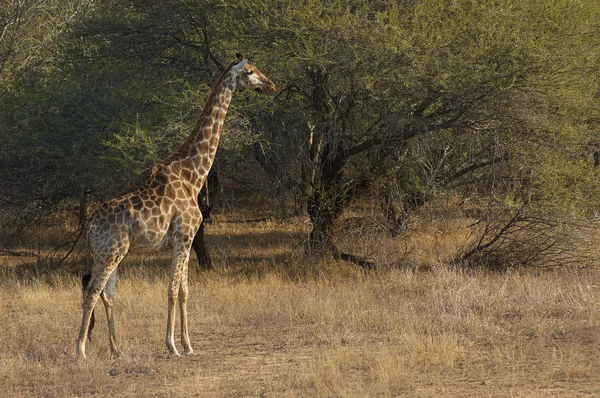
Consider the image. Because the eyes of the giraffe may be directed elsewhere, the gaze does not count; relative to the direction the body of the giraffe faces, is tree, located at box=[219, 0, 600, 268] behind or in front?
in front

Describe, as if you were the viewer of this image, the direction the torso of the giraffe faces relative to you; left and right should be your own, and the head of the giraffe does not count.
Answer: facing to the right of the viewer
